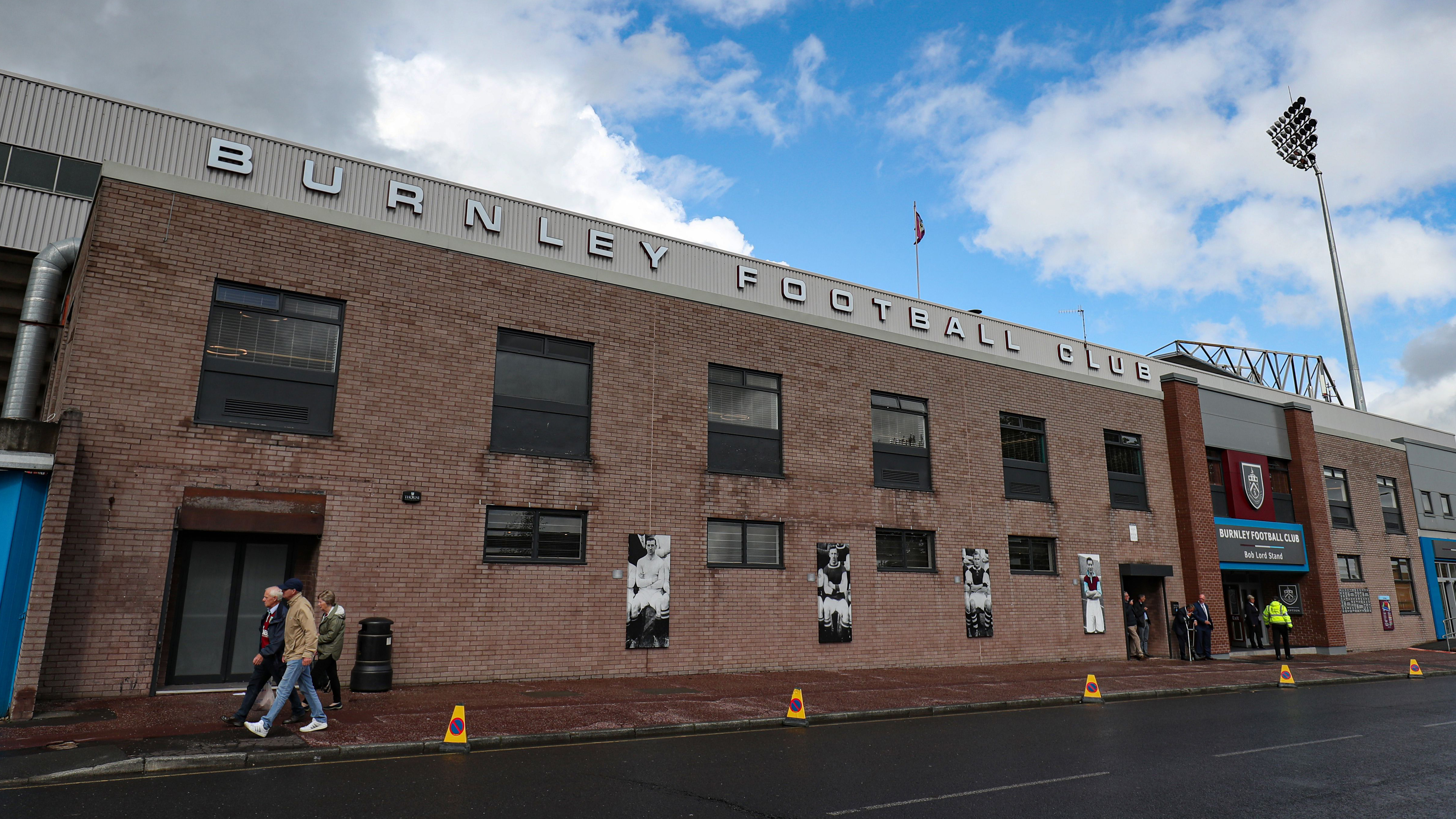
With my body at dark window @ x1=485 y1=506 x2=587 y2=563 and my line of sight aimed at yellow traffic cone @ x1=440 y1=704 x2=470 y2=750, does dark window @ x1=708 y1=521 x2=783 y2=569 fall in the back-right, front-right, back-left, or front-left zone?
back-left

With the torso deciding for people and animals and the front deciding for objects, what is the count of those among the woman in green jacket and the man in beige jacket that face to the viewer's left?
2

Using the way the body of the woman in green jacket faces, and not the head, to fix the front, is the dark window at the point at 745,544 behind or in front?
behind

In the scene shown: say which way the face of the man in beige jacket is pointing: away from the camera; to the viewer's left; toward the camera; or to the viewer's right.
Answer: to the viewer's left

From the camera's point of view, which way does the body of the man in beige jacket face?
to the viewer's left

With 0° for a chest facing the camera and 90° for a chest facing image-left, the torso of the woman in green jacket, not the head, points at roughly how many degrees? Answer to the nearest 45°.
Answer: approximately 90°

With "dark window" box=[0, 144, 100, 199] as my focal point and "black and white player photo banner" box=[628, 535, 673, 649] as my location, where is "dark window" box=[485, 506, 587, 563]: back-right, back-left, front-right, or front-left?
front-left

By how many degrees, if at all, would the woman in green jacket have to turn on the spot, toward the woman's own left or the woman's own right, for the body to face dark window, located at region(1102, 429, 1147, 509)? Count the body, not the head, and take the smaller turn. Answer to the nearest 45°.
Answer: approximately 180°

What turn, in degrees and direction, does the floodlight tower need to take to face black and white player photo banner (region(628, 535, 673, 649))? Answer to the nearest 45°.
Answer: approximately 45° to its left

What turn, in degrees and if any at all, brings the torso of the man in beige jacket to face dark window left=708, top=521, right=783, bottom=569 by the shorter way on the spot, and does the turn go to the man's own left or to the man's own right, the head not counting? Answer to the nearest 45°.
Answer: approximately 135° to the man's own right
